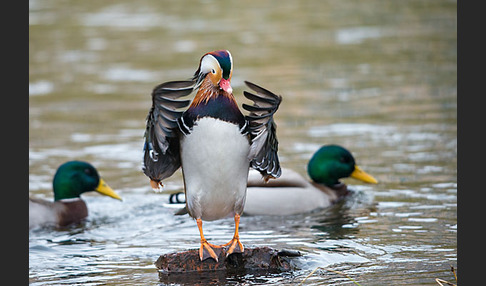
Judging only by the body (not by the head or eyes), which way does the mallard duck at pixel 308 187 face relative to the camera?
to the viewer's right

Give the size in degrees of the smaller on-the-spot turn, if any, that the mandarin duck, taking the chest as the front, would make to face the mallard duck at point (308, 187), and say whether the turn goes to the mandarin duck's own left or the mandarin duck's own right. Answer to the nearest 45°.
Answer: approximately 180°

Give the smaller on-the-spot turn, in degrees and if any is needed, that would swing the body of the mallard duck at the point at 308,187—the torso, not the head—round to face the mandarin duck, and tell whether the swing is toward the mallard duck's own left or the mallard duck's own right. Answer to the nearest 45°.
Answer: approximately 90° to the mallard duck's own right

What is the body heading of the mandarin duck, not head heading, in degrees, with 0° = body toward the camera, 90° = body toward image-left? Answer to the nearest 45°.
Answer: approximately 0°

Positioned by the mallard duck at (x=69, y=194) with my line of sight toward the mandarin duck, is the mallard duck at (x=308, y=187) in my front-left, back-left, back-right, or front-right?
front-left

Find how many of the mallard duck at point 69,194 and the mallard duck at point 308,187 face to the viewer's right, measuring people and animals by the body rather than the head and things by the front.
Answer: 2

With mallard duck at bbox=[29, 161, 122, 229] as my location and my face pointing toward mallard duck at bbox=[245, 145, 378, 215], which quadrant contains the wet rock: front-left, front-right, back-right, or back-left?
front-right

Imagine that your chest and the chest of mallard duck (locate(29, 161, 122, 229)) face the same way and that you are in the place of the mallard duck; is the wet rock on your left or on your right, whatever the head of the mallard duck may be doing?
on your right

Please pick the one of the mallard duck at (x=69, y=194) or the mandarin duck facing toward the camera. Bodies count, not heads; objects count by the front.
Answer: the mandarin duck

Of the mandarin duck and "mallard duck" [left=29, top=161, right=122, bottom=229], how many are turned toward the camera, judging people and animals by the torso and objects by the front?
1

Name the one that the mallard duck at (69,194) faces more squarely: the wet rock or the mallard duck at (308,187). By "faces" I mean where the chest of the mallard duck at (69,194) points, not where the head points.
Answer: the mallard duck

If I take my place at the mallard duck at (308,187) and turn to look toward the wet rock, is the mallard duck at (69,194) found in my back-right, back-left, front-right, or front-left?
front-right

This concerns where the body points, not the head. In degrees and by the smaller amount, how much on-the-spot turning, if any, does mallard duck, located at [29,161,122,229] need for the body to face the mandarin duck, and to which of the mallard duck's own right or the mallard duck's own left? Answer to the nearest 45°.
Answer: approximately 90° to the mallard duck's own right

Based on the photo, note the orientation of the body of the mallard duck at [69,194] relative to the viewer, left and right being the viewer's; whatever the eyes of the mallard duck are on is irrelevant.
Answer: facing to the right of the viewer

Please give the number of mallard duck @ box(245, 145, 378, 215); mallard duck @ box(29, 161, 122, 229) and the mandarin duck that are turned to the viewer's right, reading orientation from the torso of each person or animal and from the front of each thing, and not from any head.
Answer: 2

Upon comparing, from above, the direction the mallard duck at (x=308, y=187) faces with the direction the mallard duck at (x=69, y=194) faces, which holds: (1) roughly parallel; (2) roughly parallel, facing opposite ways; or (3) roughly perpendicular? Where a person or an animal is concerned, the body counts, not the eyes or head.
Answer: roughly parallel

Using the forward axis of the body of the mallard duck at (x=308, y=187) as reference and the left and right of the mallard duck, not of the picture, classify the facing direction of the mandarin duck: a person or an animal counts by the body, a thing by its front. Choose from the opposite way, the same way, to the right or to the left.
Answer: to the right
